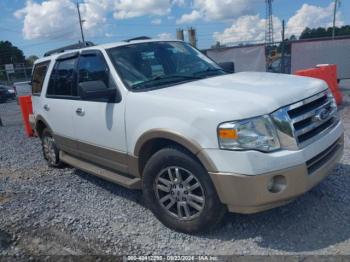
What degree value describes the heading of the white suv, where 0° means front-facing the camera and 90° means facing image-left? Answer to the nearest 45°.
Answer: approximately 315°

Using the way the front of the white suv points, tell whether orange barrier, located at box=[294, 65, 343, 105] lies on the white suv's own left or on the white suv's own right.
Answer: on the white suv's own left

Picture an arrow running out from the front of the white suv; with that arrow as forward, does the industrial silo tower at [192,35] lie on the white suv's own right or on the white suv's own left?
on the white suv's own left

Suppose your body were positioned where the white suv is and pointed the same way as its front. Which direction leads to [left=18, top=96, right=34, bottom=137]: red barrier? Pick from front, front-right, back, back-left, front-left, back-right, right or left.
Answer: back

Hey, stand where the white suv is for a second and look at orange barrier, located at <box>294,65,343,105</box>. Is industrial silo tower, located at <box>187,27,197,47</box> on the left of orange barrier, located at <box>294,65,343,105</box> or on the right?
left
